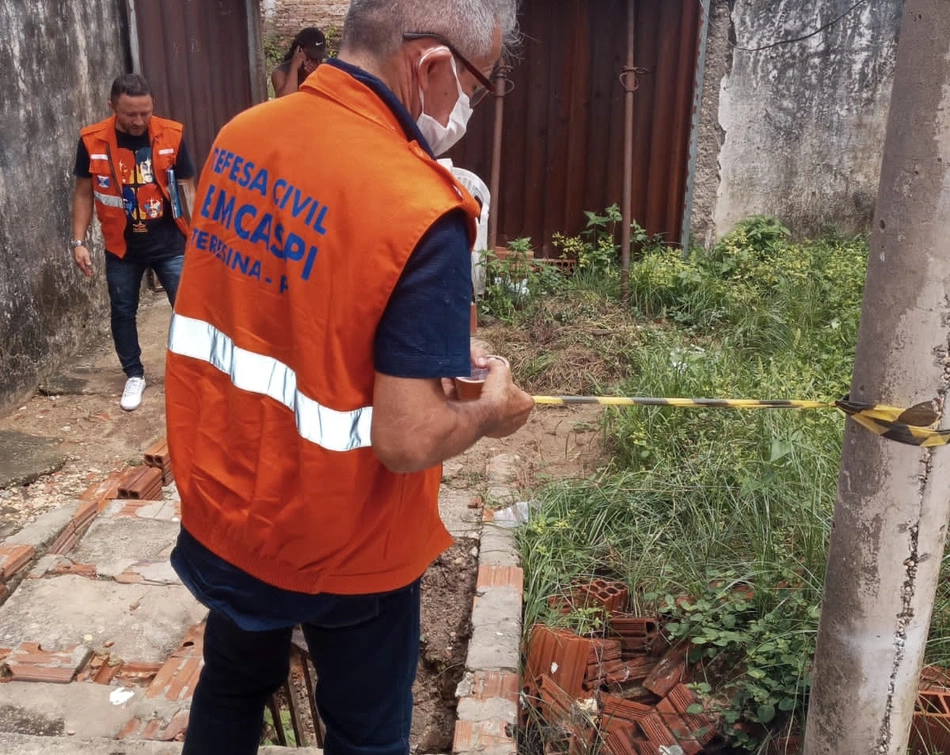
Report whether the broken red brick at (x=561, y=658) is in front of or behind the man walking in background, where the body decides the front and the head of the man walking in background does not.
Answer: in front

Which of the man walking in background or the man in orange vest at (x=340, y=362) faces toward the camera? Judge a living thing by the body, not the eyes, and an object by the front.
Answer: the man walking in background

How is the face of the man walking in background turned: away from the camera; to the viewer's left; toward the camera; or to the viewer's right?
toward the camera

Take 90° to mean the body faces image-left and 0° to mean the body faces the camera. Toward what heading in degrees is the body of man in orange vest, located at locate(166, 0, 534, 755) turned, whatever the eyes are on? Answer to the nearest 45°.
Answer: approximately 225°

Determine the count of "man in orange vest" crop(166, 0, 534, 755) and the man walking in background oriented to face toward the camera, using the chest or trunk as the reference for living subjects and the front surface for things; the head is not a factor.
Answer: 1

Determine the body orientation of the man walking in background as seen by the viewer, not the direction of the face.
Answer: toward the camera

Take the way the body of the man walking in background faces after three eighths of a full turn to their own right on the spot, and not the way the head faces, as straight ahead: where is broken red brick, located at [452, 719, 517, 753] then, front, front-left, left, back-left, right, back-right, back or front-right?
back-left

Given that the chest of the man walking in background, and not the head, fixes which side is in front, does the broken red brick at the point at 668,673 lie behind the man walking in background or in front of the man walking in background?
in front

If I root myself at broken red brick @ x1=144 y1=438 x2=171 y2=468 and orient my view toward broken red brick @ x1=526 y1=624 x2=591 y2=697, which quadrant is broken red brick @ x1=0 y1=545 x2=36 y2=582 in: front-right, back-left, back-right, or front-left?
front-right

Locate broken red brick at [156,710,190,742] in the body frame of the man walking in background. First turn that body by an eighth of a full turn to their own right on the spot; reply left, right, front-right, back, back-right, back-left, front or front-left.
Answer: front-left
